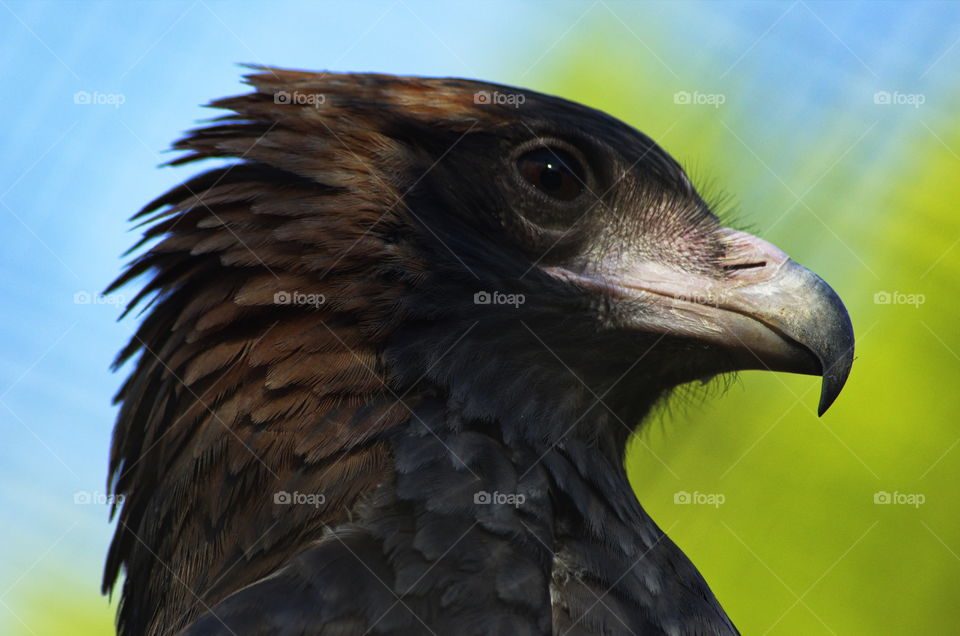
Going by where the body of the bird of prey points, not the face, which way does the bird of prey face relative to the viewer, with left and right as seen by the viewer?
facing to the right of the viewer
